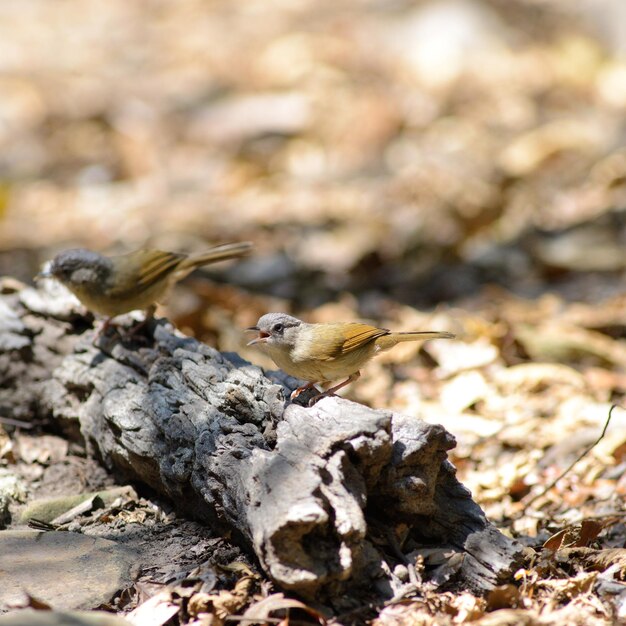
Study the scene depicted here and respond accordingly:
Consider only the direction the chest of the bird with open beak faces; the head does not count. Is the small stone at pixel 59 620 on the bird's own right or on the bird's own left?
on the bird's own left

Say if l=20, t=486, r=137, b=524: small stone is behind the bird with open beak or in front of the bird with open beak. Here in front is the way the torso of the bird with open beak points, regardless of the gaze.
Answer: in front

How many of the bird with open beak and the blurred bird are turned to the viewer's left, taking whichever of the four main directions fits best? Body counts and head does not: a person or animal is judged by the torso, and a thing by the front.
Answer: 2

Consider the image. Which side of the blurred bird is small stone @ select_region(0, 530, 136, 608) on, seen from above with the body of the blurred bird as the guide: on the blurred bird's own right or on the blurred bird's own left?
on the blurred bird's own left

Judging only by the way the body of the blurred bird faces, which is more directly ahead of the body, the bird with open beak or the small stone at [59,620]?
the small stone

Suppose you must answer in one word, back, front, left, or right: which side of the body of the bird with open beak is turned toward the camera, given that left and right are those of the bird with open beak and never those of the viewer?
left

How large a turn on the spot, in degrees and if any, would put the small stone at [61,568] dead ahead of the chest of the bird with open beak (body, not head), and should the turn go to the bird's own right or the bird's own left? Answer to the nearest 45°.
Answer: approximately 45° to the bird's own left

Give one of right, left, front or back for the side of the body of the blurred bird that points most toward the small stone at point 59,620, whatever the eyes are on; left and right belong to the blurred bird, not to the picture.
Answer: left

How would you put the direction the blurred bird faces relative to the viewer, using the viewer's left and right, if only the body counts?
facing to the left of the viewer
